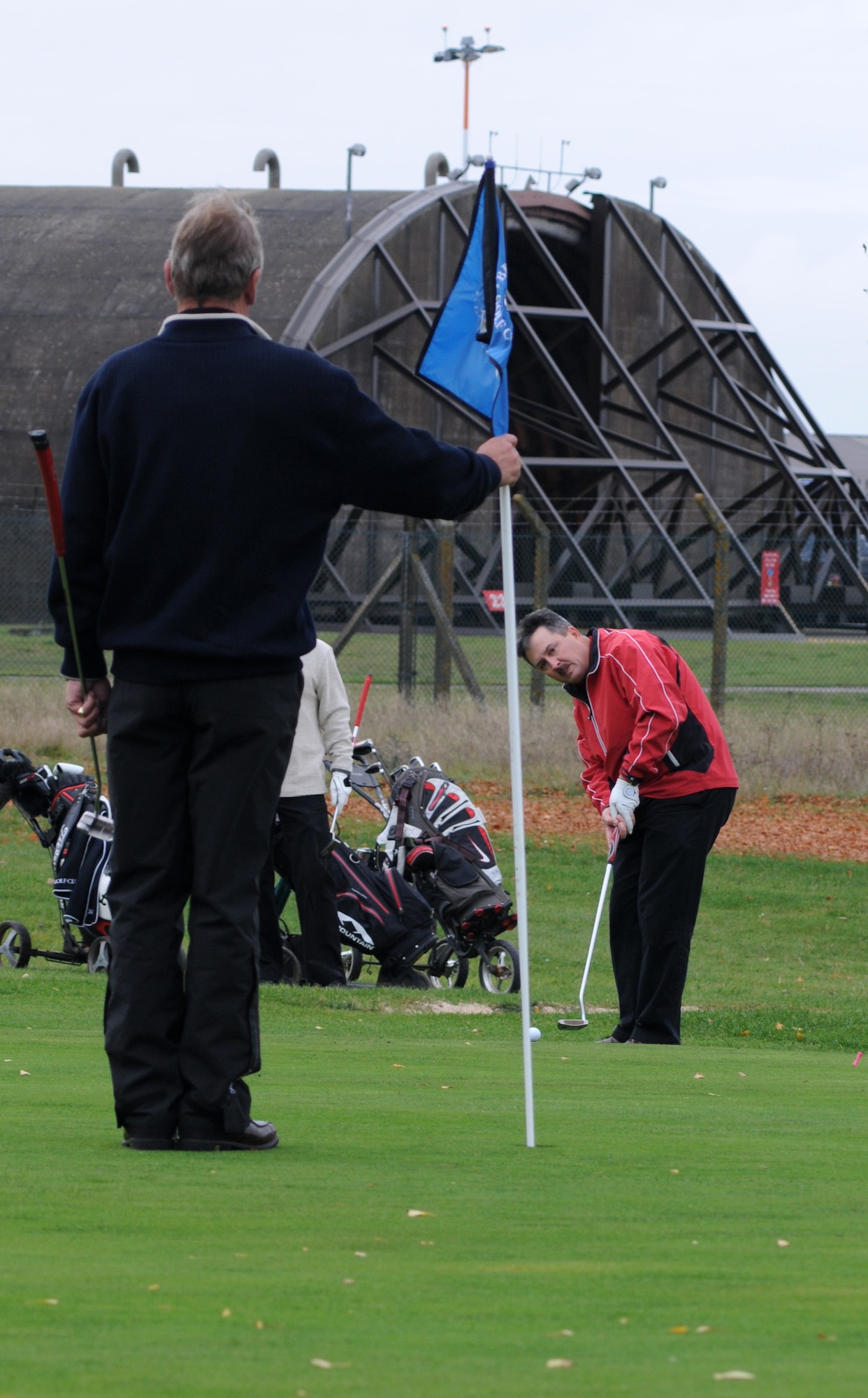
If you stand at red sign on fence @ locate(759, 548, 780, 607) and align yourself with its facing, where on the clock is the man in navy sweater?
The man in navy sweater is roughly at 12 o'clock from the red sign on fence.

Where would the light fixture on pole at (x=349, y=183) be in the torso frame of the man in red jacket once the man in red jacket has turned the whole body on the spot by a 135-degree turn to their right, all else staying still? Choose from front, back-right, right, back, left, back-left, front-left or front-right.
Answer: front

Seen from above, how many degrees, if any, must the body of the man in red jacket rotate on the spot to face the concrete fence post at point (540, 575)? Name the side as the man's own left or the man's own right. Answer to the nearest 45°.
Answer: approximately 135° to the man's own right

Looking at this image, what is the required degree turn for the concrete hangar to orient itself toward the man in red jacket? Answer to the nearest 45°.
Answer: approximately 45° to its right

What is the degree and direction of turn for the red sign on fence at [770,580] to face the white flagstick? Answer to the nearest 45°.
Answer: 0° — it already faces it

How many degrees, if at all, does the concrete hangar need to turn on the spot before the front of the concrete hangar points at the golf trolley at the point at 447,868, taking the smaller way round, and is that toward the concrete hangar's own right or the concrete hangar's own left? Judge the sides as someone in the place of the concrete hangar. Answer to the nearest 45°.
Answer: approximately 45° to the concrete hangar's own right

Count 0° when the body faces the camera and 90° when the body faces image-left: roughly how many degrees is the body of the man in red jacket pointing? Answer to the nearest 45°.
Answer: approximately 45°
